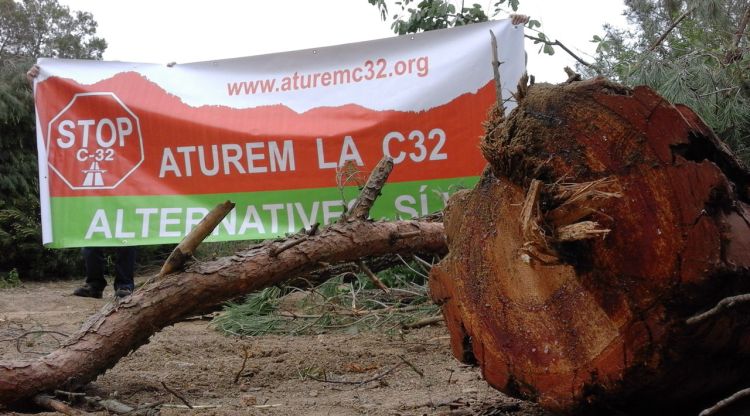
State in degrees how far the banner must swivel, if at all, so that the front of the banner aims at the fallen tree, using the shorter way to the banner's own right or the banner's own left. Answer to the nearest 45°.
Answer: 0° — it already faces it

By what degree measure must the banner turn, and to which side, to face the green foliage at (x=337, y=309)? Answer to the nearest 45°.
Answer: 0° — it already faces it

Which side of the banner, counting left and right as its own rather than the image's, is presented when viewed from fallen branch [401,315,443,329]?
front

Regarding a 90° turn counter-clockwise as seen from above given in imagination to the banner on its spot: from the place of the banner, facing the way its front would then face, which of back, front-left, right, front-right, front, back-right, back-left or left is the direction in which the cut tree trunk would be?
right

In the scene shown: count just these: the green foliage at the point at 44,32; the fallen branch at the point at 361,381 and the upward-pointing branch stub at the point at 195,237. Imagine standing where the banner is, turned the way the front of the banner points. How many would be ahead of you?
2

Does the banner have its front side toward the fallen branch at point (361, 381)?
yes

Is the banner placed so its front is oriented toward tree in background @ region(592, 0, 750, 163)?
no

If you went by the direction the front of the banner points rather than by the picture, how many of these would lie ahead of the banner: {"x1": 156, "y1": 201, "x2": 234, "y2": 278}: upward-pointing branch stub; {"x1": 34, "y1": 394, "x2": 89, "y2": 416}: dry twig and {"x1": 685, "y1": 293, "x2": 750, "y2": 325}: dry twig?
3

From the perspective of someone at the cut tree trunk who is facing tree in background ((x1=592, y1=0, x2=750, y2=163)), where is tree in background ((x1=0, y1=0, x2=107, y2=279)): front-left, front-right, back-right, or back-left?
front-left

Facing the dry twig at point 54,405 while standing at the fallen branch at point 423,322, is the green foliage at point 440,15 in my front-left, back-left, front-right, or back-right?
back-right

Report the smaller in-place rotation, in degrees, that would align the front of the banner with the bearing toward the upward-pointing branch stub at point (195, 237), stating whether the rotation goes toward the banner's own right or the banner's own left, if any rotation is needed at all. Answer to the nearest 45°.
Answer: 0° — it already faces it

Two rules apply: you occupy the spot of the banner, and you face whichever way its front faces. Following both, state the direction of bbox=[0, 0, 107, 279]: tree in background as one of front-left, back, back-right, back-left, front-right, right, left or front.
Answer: back-right

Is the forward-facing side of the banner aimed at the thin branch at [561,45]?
no

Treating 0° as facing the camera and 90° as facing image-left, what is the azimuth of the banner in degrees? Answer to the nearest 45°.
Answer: approximately 0°
